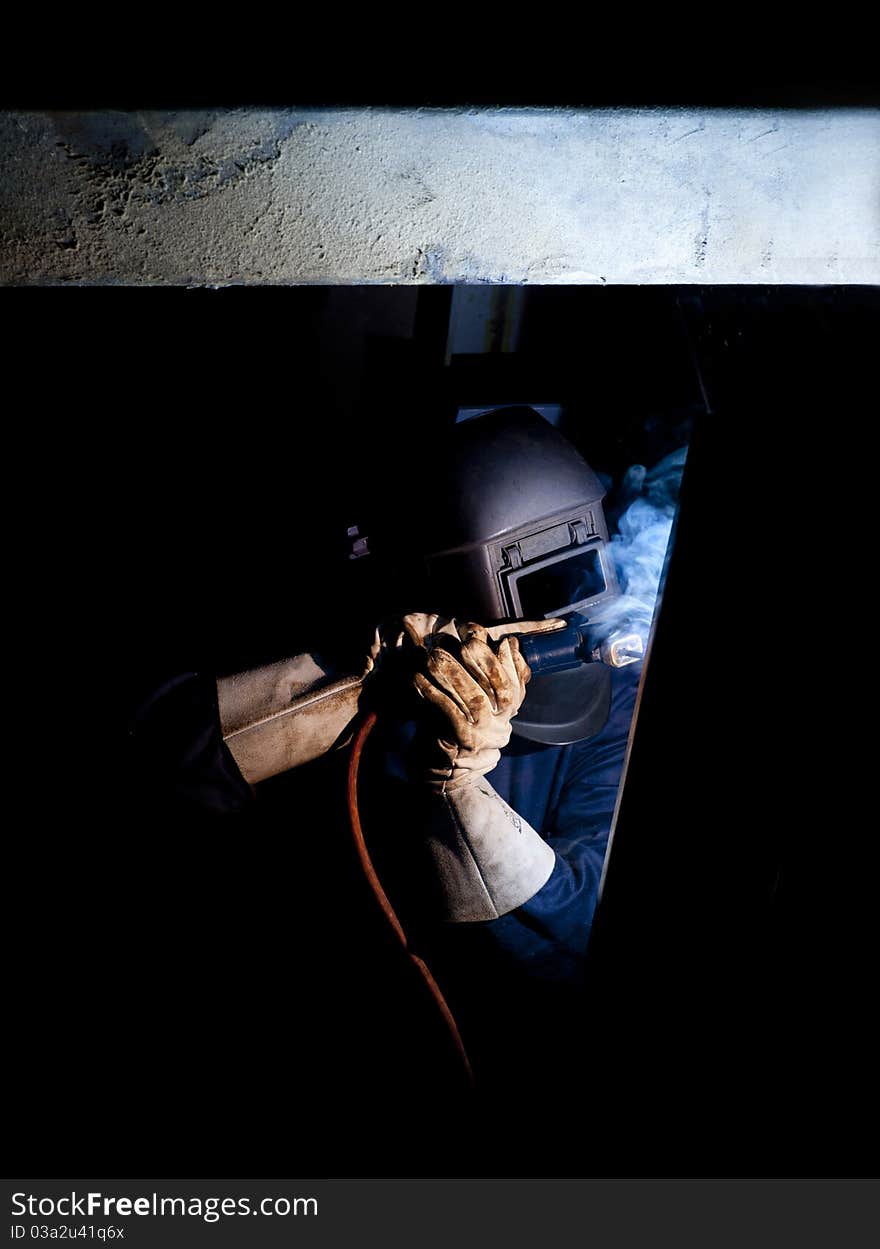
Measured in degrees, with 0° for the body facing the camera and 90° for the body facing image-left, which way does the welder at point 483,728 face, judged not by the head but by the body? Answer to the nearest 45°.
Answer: approximately 315°
